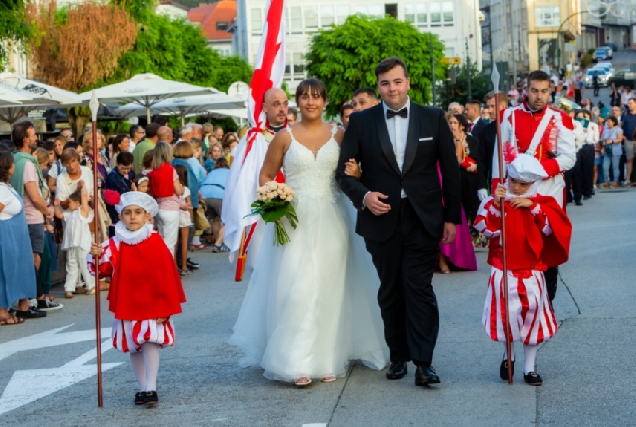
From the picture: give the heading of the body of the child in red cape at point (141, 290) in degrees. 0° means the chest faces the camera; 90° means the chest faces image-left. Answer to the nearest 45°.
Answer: approximately 0°

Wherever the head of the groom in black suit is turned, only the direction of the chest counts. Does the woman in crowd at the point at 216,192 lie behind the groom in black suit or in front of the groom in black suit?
behind

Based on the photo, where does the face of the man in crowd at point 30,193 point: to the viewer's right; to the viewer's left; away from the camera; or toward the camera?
to the viewer's right

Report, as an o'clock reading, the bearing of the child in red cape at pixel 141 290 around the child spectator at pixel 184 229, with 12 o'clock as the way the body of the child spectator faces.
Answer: The child in red cape is roughly at 3 o'clock from the child spectator.

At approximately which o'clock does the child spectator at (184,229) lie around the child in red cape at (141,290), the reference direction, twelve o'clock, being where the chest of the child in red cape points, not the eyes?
The child spectator is roughly at 6 o'clock from the child in red cape.

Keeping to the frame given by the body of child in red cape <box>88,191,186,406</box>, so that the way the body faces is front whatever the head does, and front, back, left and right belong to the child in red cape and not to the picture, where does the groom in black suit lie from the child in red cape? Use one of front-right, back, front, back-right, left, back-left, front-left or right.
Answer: left

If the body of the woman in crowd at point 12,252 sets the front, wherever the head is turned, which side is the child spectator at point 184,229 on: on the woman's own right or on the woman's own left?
on the woman's own left

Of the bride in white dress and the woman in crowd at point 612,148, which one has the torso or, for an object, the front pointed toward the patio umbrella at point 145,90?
the woman in crowd

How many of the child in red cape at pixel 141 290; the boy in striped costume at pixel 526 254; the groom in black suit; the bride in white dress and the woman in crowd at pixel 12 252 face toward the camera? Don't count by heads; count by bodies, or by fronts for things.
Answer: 4

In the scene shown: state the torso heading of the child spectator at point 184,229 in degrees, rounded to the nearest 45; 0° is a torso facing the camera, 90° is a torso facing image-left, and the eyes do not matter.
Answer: approximately 270°

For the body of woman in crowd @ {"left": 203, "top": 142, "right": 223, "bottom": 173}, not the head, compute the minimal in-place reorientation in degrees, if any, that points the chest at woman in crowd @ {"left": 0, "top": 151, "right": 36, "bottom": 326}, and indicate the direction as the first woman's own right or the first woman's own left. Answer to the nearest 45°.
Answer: approximately 45° to the first woman's own right
